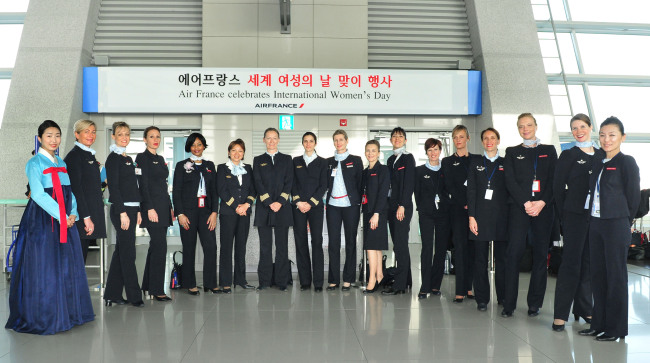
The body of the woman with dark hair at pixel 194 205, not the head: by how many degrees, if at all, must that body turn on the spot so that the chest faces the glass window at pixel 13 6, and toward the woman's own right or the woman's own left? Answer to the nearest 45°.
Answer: approximately 135° to the woman's own right

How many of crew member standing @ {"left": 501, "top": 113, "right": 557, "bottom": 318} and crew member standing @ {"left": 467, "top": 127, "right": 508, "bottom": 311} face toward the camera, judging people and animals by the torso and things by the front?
2

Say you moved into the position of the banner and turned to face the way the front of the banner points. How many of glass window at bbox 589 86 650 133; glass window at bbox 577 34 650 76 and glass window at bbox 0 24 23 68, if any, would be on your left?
2

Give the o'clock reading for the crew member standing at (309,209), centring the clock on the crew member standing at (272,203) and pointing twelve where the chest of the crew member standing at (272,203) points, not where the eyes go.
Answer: the crew member standing at (309,209) is roughly at 9 o'clock from the crew member standing at (272,203).
